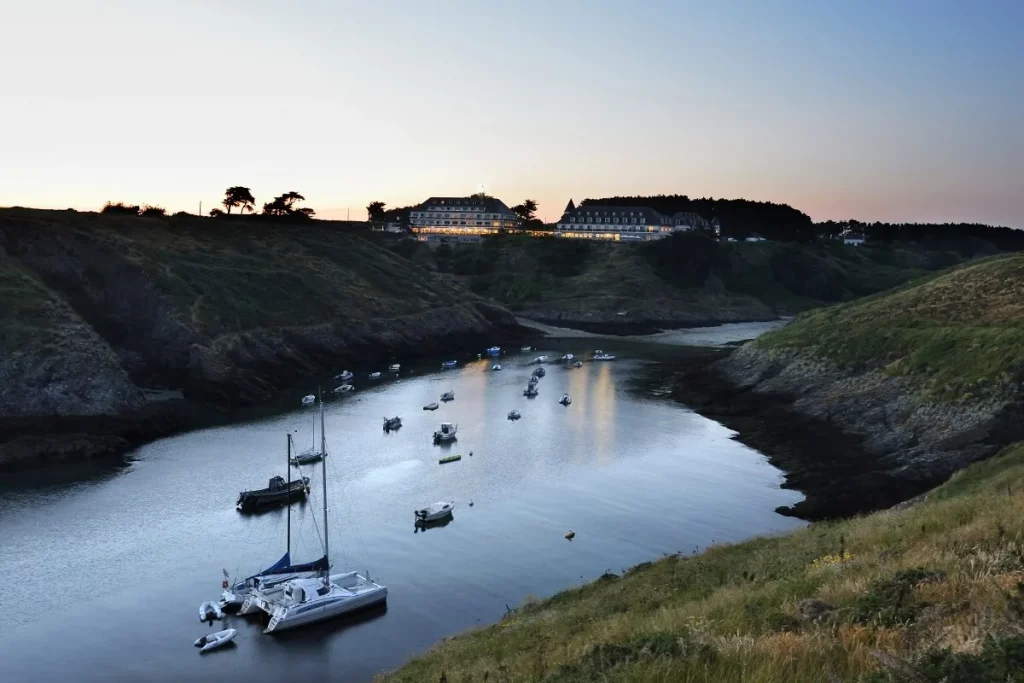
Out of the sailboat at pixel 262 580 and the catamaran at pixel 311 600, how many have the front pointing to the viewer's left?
0

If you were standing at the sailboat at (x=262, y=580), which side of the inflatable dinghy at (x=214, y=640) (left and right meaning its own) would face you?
front

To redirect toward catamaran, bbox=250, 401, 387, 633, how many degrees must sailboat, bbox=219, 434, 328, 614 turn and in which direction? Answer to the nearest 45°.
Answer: approximately 90° to its right

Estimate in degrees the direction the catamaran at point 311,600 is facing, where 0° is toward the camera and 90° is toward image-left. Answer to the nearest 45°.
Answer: approximately 225°

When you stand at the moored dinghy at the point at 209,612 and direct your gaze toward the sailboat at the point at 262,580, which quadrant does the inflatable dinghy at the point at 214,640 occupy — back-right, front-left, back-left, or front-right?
back-right

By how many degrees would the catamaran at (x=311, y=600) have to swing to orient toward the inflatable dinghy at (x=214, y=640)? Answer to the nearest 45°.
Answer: approximately 180°

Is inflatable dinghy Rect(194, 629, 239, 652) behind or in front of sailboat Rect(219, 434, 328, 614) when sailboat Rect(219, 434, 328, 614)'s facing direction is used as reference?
behind

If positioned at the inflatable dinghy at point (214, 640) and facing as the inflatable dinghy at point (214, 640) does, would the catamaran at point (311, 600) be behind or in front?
in front

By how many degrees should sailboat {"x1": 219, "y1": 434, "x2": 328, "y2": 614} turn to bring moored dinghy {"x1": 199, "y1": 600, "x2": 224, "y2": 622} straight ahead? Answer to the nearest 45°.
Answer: approximately 180°

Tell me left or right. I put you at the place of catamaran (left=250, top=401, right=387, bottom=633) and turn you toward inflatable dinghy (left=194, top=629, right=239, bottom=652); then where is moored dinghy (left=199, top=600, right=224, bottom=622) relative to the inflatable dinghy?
right

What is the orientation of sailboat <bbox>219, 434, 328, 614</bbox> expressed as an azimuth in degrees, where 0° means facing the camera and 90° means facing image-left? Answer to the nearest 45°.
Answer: approximately 225°

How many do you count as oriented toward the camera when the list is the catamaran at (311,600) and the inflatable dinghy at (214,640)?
0
